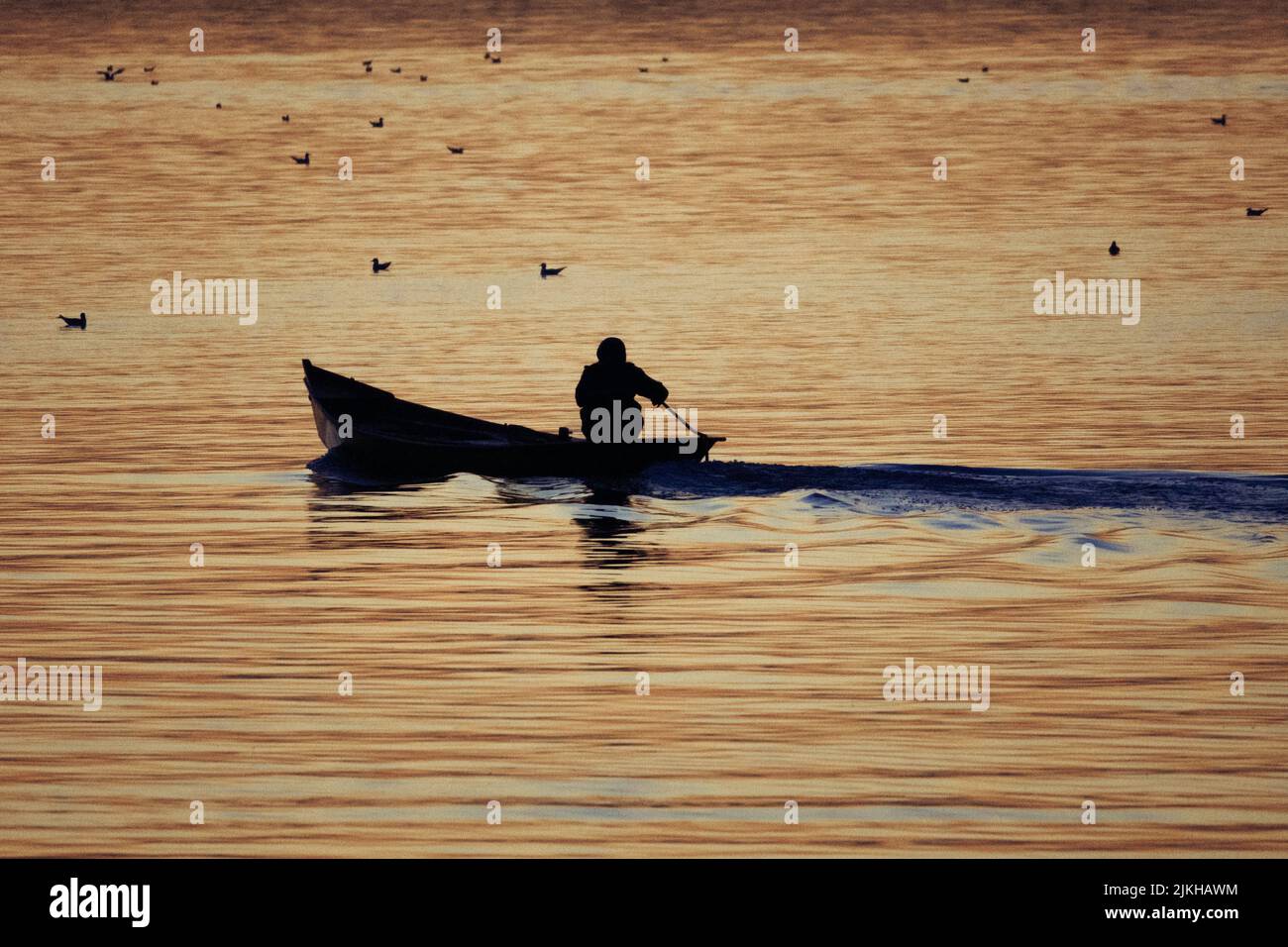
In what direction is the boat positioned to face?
to the viewer's left
